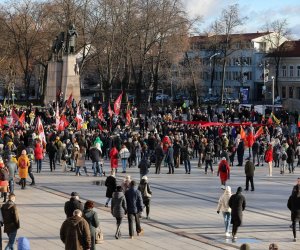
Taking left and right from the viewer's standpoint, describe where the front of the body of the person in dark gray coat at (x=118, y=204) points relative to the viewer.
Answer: facing away from the viewer

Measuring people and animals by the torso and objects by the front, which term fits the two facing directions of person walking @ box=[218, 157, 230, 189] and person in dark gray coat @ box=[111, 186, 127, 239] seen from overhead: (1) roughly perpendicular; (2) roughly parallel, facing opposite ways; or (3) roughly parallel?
roughly parallel

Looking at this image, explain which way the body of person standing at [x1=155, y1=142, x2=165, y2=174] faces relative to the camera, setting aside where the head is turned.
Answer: away from the camera

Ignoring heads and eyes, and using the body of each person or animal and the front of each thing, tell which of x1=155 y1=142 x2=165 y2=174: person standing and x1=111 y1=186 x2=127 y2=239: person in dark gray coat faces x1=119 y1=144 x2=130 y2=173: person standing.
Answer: the person in dark gray coat

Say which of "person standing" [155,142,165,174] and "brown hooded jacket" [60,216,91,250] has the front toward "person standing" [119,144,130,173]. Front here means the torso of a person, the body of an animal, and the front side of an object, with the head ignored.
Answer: "brown hooded jacket" [60,216,91,250]

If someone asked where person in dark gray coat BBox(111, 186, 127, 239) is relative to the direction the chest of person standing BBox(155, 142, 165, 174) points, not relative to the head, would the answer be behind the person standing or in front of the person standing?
behind

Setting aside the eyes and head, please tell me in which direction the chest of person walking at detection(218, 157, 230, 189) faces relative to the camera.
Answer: away from the camera

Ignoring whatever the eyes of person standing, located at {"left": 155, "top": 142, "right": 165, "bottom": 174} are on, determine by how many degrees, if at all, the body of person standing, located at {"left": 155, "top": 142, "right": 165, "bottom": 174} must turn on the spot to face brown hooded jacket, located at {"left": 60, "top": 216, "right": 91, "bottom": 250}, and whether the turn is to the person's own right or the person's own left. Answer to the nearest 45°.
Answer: approximately 180°
